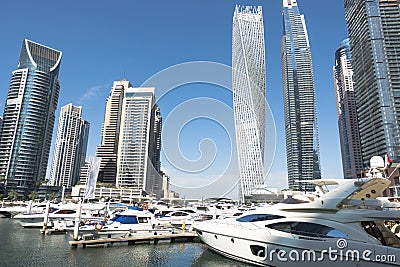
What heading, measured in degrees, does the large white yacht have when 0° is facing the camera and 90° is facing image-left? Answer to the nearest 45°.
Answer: approximately 90°

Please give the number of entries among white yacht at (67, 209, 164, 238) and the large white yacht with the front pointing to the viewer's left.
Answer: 2

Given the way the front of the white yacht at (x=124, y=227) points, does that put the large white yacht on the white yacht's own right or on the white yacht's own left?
on the white yacht's own left

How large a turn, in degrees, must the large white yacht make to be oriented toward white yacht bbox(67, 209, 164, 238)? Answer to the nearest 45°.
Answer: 0° — it already faces it

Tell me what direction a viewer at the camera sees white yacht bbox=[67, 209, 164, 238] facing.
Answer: facing to the left of the viewer

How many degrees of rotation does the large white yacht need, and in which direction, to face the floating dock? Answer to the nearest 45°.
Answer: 0° — it already faces it
